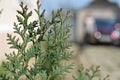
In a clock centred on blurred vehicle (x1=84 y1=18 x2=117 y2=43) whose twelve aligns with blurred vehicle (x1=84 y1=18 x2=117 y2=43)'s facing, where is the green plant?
The green plant is roughly at 12 o'clock from the blurred vehicle.

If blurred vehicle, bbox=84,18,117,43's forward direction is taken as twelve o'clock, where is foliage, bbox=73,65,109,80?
The foliage is roughly at 12 o'clock from the blurred vehicle.

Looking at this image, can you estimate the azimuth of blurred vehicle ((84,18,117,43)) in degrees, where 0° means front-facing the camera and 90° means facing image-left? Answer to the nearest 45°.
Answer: approximately 0°
